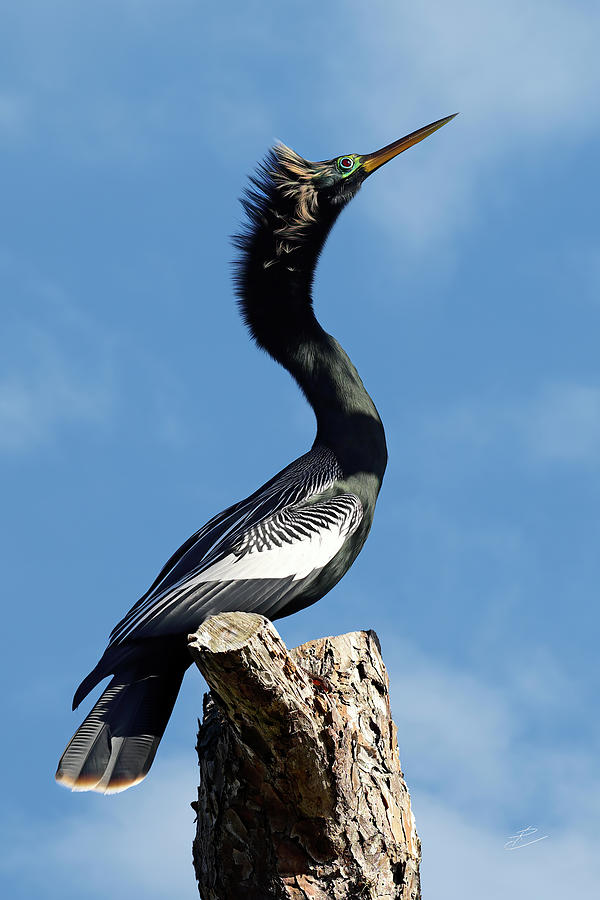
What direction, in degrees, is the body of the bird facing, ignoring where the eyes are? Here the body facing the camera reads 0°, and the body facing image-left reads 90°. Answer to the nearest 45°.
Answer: approximately 270°
